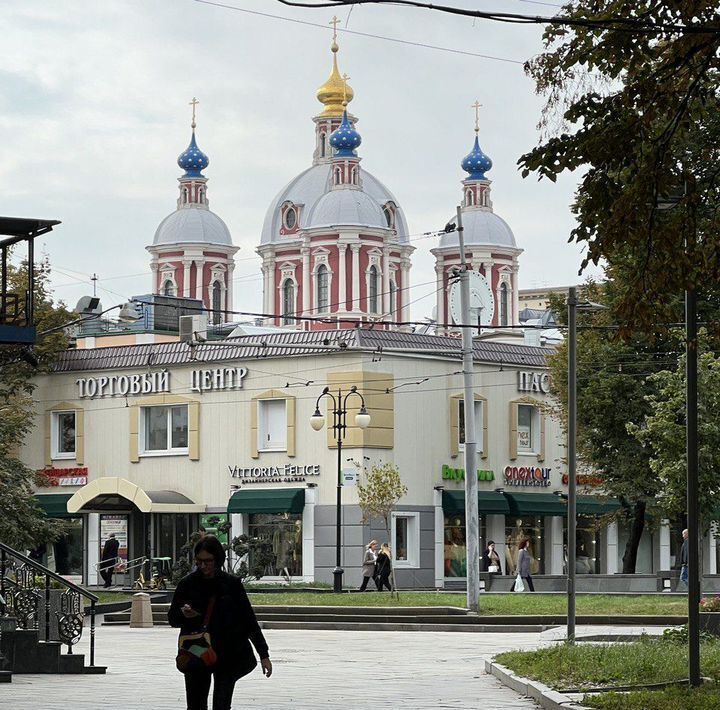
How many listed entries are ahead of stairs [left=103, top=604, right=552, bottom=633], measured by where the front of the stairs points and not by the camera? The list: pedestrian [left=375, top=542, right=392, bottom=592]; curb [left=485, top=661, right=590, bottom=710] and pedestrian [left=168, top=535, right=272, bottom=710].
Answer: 2

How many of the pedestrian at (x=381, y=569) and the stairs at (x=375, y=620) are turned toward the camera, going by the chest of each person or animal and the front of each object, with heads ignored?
1

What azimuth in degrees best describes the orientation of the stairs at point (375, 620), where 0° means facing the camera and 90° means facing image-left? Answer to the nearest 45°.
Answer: approximately 0°

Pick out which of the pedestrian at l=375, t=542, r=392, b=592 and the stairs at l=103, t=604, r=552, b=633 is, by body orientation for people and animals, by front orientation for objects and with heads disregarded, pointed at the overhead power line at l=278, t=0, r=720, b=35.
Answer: the stairs

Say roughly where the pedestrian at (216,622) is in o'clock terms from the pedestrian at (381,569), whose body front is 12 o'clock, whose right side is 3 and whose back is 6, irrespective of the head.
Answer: the pedestrian at (216,622) is roughly at 9 o'clock from the pedestrian at (381,569).

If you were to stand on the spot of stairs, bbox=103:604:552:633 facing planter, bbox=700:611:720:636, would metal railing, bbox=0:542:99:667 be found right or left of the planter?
right

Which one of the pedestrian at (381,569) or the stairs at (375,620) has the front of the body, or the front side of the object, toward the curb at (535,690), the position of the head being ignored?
the stairs

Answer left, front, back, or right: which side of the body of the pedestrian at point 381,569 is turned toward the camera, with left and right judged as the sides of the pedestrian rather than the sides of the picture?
left

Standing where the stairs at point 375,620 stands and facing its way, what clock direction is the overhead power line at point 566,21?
The overhead power line is roughly at 12 o'clock from the stairs.
